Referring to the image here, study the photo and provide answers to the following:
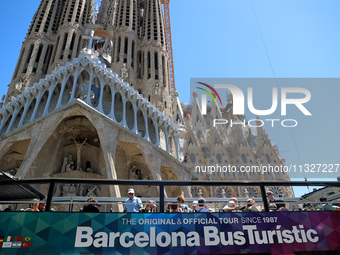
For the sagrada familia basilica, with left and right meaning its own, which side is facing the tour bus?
front

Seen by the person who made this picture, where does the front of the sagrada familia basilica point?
facing the viewer

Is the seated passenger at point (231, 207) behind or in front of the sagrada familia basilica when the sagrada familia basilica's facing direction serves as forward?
in front
